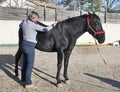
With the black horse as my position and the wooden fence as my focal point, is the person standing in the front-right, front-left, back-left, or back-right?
back-left

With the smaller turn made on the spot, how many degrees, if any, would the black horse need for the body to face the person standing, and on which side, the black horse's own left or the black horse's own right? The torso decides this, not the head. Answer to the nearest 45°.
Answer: approximately 135° to the black horse's own right

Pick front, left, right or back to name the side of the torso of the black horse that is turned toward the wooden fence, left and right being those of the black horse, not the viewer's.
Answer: left

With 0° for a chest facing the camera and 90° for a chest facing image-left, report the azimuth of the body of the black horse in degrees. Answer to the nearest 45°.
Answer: approximately 270°
